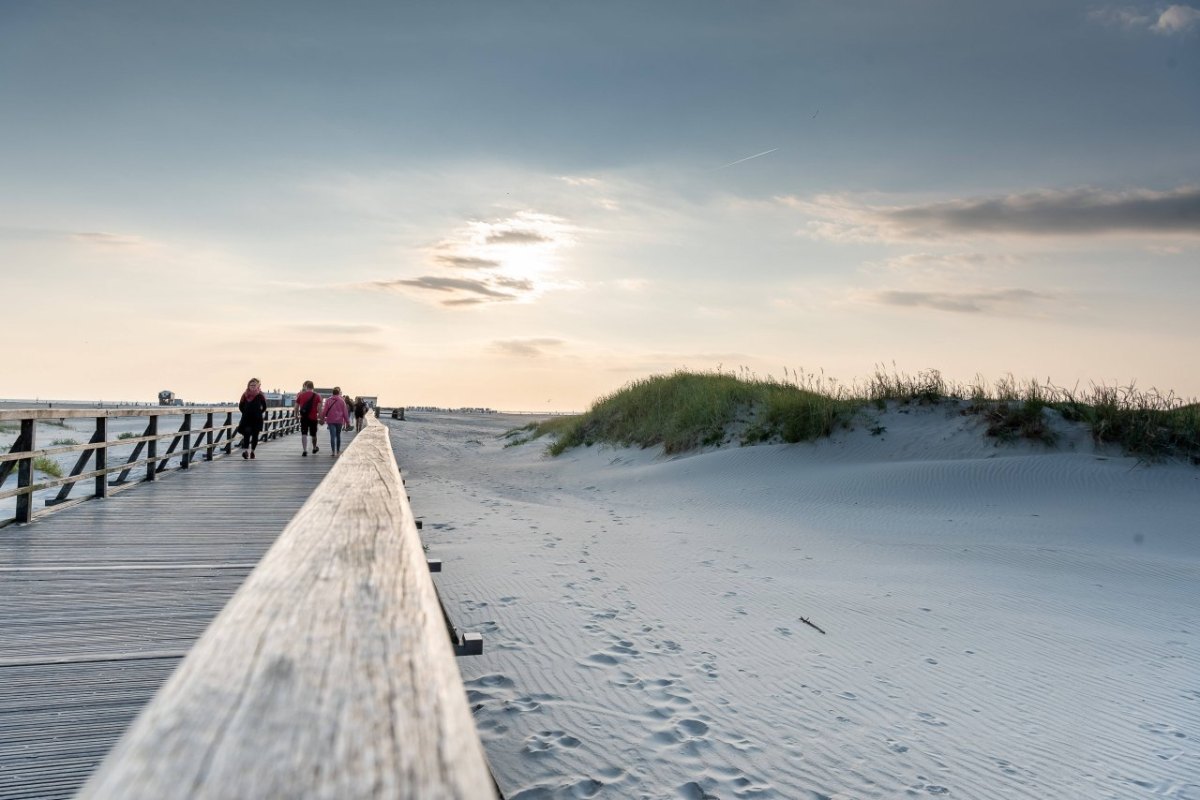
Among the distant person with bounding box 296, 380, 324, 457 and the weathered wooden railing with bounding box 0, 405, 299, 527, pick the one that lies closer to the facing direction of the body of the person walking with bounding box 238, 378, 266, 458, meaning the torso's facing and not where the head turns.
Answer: the weathered wooden railing

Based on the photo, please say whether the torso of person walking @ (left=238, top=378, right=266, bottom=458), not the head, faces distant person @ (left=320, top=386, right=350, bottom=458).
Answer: no
